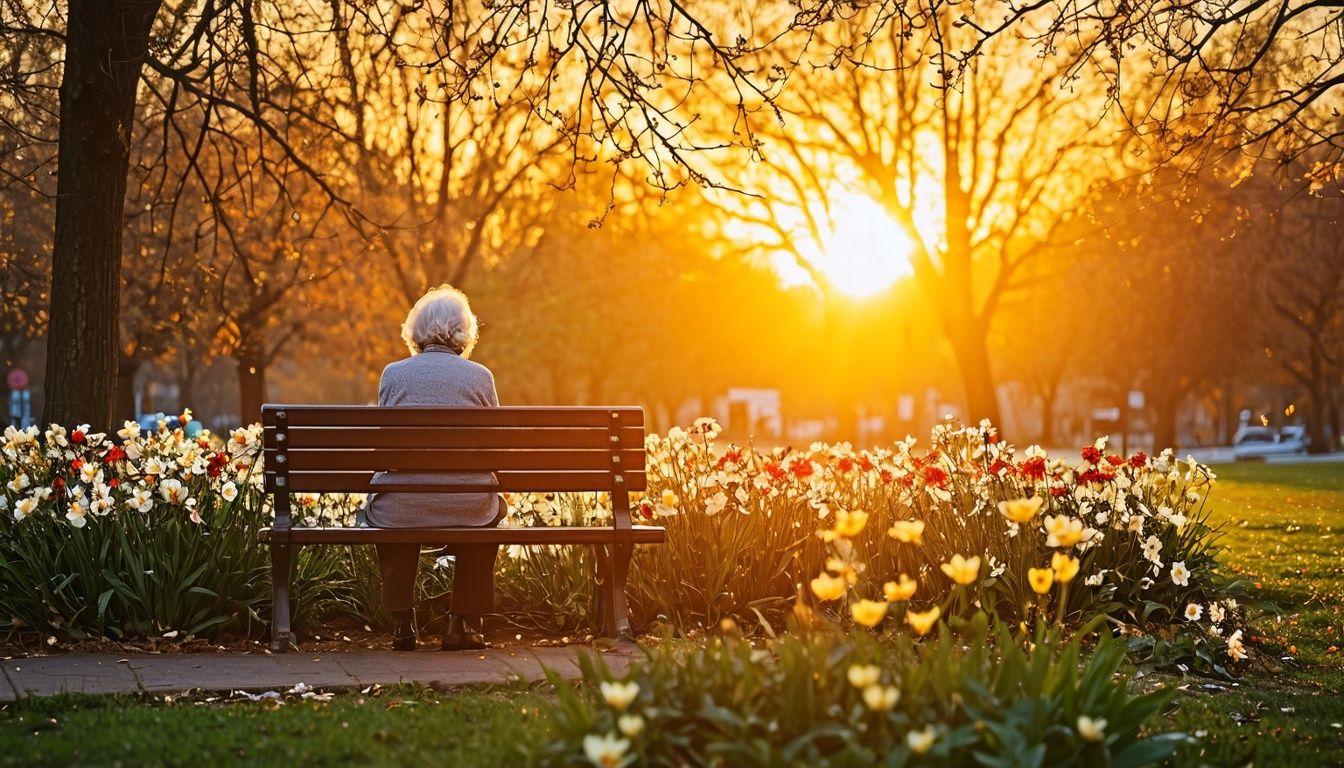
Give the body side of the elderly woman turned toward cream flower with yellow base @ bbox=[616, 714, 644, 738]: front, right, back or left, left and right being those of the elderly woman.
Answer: back

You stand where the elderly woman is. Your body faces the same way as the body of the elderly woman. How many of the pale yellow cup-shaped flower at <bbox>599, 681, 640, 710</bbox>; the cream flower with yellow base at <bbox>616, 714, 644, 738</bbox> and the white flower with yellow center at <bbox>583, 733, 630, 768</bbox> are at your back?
3

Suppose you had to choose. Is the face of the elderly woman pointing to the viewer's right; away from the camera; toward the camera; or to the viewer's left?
away from the camera

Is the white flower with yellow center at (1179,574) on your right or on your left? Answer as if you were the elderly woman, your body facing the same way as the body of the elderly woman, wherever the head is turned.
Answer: on your right

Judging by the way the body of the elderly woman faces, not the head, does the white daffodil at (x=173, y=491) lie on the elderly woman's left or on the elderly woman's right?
on the elderly woman's left

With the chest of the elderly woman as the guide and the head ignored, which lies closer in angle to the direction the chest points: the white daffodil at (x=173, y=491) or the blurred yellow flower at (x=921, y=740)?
the white daffodil

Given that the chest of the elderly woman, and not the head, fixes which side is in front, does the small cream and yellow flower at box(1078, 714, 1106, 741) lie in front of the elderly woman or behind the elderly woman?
behind

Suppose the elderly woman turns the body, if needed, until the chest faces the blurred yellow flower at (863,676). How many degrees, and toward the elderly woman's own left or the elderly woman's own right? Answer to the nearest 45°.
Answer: approximately 180°

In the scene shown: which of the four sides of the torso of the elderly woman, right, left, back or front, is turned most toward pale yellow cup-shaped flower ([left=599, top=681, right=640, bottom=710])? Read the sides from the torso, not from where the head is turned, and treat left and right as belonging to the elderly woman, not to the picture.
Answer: back

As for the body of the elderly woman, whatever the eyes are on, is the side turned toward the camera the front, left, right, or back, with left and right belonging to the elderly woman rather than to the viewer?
back

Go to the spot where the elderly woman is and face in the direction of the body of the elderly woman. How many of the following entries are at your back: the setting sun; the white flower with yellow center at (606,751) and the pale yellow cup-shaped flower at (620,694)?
2

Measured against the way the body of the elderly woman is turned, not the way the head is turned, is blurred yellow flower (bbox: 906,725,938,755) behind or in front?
behind
